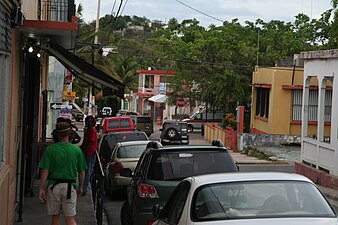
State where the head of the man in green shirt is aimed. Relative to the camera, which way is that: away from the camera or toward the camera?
away from the camera

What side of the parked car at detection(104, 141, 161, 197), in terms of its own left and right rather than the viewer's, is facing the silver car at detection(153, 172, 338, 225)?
back

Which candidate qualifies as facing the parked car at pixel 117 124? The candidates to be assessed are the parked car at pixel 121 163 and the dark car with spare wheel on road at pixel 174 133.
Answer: the parked car at pixel 121 163

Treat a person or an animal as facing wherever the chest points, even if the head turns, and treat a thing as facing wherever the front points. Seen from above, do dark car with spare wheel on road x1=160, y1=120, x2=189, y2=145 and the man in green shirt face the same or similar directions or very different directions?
same or similar directions

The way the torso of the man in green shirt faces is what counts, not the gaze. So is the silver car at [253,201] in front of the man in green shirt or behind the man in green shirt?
behind

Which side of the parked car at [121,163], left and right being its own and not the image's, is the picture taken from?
back

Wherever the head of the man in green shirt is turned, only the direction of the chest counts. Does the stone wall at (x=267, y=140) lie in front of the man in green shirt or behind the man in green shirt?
in front

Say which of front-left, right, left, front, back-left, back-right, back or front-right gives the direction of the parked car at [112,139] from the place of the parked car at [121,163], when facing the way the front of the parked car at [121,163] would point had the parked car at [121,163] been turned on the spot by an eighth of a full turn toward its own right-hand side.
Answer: front-left

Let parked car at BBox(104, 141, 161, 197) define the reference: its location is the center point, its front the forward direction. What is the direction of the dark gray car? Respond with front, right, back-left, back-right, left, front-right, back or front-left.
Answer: back

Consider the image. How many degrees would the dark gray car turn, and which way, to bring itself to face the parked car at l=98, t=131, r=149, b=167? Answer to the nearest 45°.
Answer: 0° — it already faces it

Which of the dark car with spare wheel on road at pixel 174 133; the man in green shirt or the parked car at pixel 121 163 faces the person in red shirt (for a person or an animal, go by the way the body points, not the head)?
the man in green shirt

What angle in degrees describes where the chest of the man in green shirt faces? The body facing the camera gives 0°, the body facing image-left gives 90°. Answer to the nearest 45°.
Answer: approximately 180°

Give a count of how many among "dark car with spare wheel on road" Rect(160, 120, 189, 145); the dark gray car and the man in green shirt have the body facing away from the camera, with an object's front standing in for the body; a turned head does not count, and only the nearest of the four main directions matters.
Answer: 3

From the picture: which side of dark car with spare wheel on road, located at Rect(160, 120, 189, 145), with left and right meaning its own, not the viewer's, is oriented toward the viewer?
back

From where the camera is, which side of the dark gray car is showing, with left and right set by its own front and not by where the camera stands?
back

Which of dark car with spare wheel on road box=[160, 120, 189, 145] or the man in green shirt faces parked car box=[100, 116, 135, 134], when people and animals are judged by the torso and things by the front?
the man in green shirt

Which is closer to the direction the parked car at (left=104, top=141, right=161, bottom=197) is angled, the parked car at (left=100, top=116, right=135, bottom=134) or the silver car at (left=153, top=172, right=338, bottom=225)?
the parked car

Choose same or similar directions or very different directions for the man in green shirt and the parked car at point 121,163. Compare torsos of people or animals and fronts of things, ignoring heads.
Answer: same or similar directions
